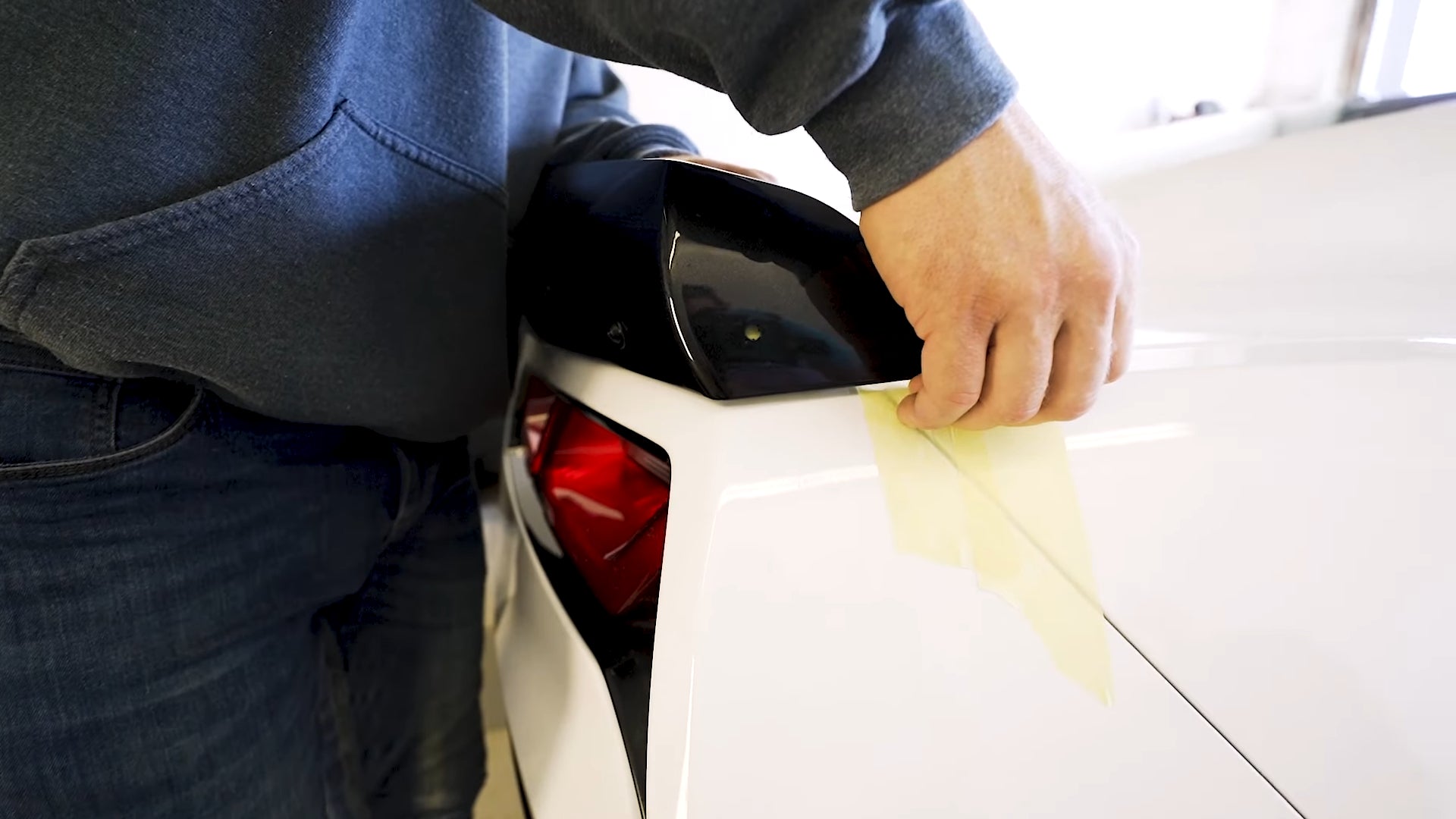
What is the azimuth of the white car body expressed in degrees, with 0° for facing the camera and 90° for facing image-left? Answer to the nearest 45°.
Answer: approximately 270°
